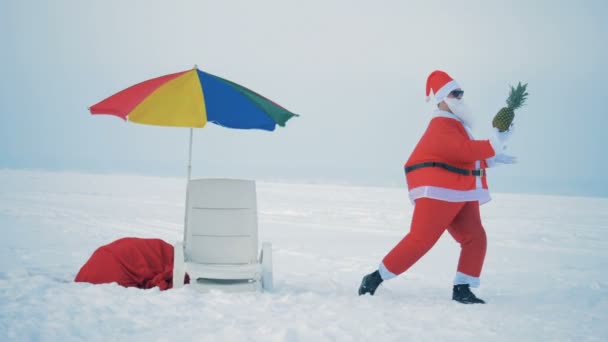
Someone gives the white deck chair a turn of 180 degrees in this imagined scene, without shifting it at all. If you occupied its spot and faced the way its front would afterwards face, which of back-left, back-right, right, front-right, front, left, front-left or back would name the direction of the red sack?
left

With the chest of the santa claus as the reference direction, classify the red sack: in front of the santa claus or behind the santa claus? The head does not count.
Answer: behind

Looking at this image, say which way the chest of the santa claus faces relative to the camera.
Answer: to the viewer's right

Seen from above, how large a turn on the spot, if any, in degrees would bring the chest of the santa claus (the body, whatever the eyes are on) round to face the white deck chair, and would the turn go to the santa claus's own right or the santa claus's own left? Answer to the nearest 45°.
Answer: approximately 180°
